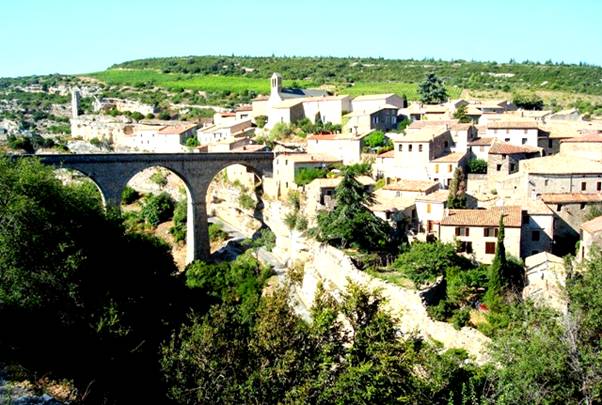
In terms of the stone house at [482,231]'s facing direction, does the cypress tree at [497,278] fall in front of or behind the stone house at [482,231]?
in front

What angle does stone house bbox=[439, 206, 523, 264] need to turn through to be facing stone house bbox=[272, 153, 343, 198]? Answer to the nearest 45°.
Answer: approximately 135° to its right

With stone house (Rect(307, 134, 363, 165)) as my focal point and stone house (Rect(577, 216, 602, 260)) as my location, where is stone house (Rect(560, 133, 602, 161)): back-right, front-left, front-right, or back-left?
front-right

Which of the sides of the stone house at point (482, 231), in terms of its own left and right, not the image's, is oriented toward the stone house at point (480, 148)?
back

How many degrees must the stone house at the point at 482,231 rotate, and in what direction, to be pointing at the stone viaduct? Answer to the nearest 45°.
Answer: approximately 135° to its right

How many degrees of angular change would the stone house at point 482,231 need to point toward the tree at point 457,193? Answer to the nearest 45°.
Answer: approximately 180°

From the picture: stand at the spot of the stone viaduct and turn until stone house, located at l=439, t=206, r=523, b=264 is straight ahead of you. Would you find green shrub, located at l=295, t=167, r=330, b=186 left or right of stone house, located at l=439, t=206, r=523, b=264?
left

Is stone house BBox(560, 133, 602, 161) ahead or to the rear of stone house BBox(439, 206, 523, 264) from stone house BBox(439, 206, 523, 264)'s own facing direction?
to the rear

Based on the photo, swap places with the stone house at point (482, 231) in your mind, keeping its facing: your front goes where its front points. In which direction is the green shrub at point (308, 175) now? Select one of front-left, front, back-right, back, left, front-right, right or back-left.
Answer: back-right

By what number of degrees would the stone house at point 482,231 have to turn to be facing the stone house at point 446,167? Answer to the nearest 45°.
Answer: approximately 180°

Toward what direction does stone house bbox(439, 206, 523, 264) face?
toward the camera

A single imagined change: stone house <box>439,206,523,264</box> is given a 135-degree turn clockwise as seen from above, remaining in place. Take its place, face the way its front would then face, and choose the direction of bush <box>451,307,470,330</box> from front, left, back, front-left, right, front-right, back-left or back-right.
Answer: back-left

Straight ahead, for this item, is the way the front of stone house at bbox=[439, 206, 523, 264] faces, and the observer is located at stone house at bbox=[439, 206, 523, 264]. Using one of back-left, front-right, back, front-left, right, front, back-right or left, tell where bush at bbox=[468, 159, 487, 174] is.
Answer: back

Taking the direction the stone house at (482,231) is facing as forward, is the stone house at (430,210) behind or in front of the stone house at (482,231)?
behind
